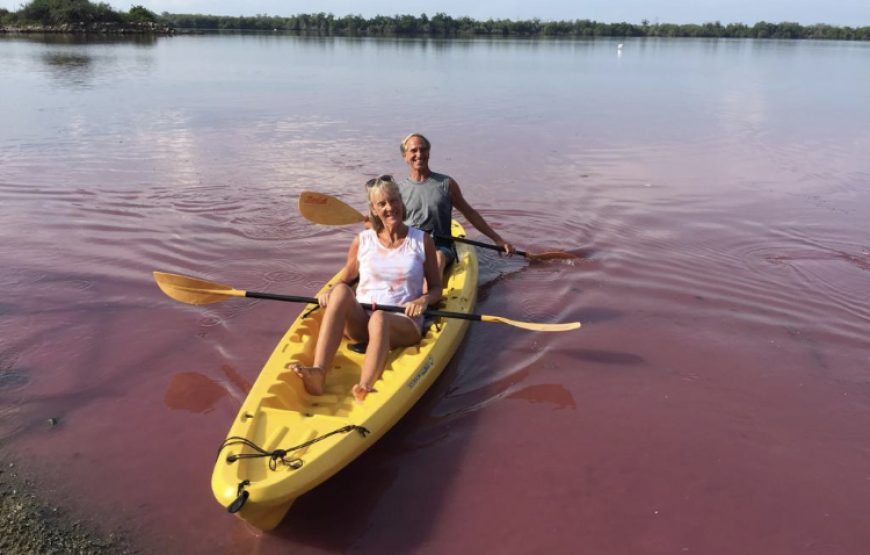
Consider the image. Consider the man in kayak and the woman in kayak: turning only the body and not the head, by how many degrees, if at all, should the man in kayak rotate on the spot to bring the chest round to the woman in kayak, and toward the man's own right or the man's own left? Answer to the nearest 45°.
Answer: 0° — they already face them

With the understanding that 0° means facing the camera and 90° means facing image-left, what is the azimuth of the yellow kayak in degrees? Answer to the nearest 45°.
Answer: approximately 45°

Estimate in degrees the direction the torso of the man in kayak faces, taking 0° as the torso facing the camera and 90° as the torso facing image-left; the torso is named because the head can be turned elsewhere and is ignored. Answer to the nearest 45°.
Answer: approximately 0°
